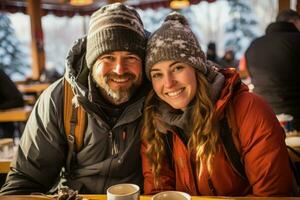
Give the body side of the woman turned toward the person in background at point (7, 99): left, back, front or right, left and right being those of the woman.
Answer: right

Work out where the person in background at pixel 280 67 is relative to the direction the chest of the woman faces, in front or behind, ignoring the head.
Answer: behind

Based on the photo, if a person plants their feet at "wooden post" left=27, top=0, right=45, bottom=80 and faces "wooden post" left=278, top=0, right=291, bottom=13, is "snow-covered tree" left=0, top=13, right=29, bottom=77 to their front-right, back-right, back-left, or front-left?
back-left

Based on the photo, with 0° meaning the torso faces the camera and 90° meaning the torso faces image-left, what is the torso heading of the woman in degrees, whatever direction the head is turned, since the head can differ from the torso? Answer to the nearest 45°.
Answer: approximately 45°

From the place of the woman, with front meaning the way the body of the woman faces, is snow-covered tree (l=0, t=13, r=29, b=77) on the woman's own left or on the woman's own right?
on the woman's own right

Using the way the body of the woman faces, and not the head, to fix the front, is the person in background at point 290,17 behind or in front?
behind
